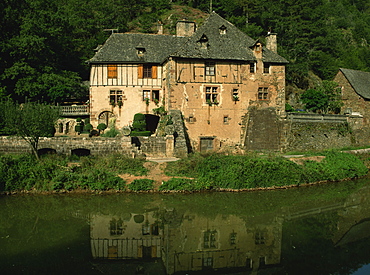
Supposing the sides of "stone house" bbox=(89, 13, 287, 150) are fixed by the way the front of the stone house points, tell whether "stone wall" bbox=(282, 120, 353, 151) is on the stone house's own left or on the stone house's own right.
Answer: on the stone house's own left

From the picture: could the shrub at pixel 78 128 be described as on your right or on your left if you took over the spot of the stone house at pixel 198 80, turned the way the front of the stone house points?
on your right

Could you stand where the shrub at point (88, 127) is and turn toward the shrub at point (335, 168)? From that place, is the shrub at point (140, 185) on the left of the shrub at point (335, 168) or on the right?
right

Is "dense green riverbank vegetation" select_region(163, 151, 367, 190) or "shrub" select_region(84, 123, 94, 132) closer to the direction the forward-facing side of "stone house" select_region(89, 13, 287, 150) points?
the dense green riverbank vegetation

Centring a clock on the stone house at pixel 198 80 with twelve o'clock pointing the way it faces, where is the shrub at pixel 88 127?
The shrub is roughly at 3 o'clock from the stone house.

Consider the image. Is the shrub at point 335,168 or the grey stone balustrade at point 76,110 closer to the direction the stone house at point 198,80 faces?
the shrub

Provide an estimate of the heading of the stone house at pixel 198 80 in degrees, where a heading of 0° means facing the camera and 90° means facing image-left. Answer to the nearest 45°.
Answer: approximately 0°

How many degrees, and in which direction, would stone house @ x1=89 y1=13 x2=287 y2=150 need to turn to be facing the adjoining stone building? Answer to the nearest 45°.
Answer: approximately 135° to its left
